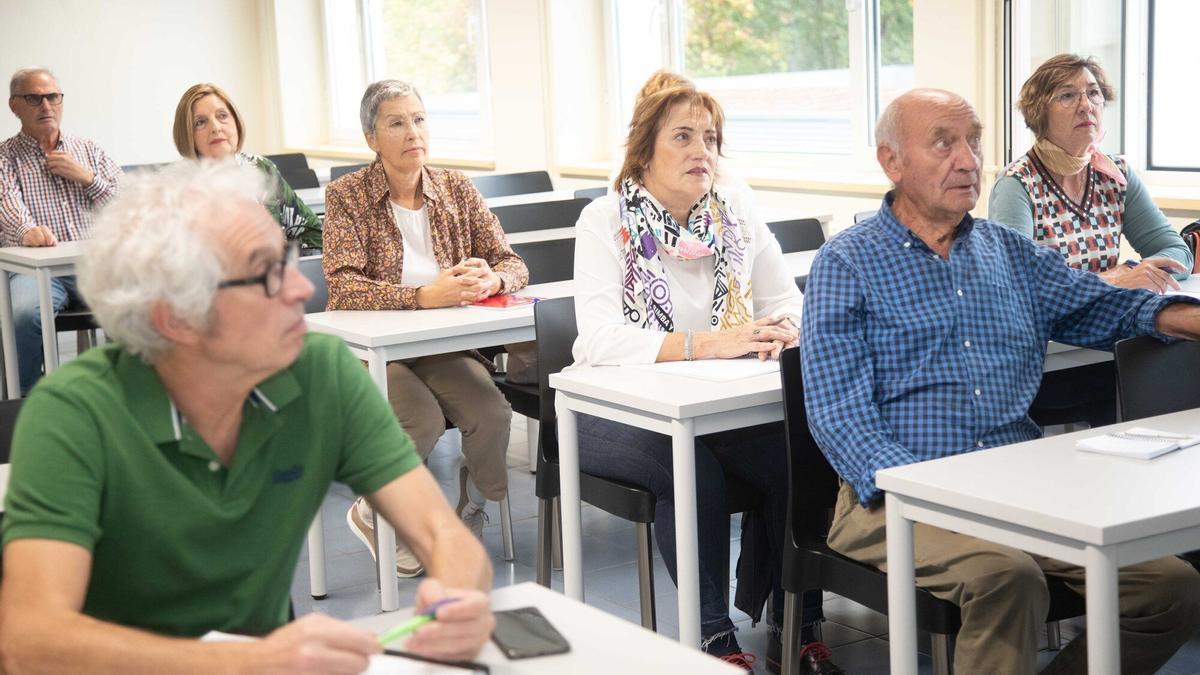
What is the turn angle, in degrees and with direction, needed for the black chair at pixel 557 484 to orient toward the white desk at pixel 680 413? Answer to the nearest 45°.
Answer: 0° — it already faces it

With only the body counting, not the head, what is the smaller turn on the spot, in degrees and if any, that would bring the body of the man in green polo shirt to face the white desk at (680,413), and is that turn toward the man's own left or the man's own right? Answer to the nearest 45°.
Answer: approximately 90° to the man's own left

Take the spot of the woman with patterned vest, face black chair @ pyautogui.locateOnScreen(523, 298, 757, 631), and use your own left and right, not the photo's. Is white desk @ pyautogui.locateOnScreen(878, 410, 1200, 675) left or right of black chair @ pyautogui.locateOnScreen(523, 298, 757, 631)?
left
